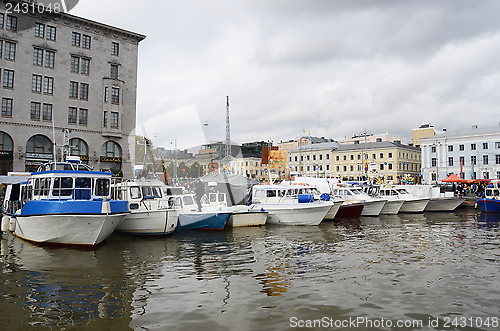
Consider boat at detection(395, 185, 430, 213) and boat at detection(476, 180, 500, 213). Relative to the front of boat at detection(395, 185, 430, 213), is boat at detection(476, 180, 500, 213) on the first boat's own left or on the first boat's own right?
on the first boat's own left

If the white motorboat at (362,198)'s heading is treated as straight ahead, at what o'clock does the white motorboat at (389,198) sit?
the white motorboat at (389,198) is roughly at 9 o'clock from the white motorboat at (362,198).

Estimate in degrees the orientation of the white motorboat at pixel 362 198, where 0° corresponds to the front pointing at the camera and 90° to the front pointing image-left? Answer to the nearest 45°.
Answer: approximately 315°

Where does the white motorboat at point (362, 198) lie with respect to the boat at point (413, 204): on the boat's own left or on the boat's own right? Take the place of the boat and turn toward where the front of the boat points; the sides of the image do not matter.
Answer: on the boat's own right

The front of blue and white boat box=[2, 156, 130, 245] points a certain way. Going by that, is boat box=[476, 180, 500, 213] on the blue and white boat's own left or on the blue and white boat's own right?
on the blue and white boat's own left

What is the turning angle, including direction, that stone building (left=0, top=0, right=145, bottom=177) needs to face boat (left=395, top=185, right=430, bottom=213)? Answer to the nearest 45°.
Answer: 0° — it already faces it
